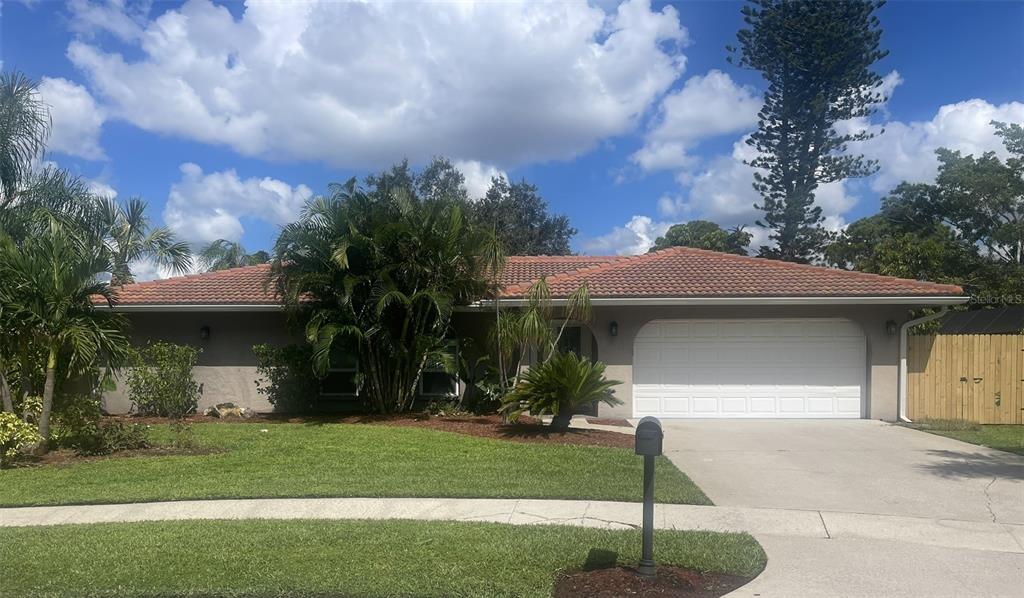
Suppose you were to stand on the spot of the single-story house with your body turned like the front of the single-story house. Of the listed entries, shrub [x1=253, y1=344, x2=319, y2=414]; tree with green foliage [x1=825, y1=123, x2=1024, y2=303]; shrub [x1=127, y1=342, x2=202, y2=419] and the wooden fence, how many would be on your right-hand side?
2

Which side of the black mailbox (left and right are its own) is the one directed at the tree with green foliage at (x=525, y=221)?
back

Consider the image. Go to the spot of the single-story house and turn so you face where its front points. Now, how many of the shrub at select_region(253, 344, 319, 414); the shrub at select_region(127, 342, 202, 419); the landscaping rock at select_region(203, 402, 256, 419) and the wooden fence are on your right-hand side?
3

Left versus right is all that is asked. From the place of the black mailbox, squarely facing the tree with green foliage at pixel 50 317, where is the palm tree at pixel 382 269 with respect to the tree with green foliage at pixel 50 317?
right

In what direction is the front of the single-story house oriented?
toward the camera

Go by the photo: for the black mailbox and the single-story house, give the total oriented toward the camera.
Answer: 2

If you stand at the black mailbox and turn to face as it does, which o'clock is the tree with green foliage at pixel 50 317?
The tree with green foliage is roughly at 4 o'clock from the black mailbox.

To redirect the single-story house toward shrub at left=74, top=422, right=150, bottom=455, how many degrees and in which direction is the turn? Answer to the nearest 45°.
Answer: approximately 45° to its right

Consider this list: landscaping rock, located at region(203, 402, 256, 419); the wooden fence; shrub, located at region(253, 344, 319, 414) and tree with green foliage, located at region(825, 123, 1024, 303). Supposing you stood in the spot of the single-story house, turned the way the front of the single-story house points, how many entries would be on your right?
2

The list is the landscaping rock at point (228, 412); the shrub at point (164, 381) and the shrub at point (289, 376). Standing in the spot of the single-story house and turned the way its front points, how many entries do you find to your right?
3

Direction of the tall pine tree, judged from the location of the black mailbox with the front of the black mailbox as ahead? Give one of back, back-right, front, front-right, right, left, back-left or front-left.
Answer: back

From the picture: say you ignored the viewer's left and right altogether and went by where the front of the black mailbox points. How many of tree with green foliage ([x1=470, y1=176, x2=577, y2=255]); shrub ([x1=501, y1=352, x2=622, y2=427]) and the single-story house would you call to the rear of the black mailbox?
3

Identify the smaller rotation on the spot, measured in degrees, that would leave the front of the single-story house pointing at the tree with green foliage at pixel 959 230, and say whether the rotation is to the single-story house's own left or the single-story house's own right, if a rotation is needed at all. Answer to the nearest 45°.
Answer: approximately 135° to the single-story house's own left

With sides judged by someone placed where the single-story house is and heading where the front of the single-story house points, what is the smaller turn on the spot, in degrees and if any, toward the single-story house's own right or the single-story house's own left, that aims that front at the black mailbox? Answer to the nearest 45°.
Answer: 0° — it already faces it

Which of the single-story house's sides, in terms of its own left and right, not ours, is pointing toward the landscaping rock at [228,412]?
right

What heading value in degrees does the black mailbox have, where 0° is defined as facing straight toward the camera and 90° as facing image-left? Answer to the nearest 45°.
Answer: approximately 0°
